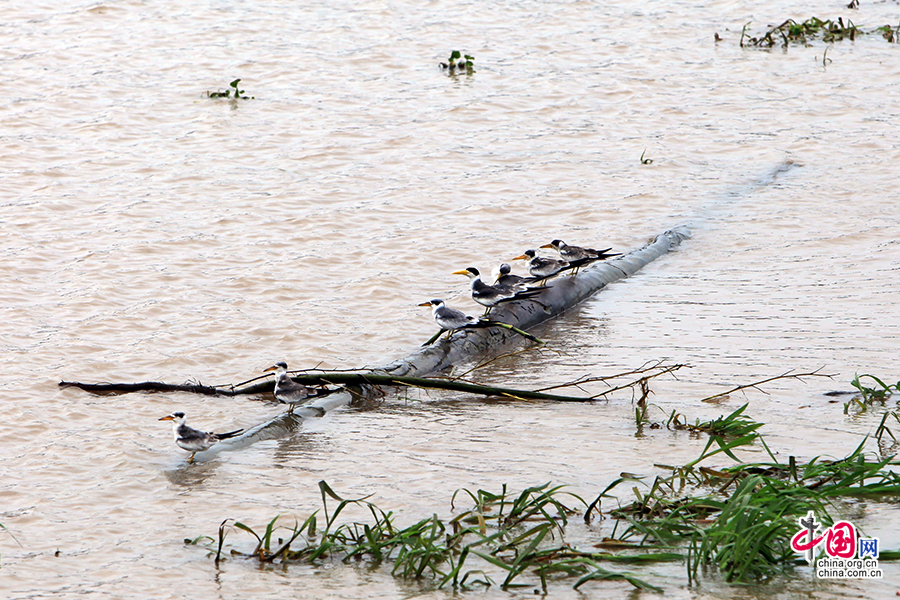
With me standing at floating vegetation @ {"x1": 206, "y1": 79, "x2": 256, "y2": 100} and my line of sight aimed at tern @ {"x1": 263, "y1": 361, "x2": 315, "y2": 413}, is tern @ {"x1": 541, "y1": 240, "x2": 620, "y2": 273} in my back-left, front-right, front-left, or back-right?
front-left

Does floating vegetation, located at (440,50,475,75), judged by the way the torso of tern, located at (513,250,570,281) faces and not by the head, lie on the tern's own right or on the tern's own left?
on the tern's own right

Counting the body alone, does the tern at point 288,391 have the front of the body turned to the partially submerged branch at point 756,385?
no

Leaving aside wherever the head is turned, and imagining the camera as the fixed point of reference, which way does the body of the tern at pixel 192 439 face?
to the viewer's left

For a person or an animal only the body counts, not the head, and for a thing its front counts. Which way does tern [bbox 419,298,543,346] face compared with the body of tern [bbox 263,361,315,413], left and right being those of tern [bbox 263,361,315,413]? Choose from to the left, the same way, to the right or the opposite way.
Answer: the same way

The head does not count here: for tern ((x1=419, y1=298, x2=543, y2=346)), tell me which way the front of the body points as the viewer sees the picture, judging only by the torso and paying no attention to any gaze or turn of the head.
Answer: to the viewer's left

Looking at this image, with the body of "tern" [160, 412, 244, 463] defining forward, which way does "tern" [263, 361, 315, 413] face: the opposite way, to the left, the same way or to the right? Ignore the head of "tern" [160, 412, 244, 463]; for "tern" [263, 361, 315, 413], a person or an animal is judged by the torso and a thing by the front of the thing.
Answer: the same way

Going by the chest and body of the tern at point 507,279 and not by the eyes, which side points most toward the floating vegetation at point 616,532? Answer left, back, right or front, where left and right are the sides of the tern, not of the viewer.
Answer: left

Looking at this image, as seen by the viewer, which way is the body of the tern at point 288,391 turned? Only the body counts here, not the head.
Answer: to the viewer's left

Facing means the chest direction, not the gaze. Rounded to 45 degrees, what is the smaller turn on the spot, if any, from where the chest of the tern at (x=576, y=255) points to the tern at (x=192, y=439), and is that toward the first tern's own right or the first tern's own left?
approximately 45° to the first tern's own left

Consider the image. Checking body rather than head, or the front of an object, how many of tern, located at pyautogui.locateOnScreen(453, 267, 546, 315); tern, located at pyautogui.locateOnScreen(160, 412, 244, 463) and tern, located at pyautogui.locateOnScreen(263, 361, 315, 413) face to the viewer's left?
3

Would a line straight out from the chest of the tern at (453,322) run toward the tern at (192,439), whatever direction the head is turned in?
no

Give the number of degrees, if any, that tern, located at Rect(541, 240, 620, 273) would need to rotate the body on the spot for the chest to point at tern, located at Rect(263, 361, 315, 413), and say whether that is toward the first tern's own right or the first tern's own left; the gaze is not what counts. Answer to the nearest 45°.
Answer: approximately 45° to the first tern's own left

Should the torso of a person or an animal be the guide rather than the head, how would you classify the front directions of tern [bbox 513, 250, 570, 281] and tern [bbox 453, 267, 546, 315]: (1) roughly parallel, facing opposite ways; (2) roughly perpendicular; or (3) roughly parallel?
roughly parallel

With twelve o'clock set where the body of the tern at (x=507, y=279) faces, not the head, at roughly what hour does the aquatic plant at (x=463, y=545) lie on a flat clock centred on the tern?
The aquatic plant is roughly at 9 o'clock from the tern.

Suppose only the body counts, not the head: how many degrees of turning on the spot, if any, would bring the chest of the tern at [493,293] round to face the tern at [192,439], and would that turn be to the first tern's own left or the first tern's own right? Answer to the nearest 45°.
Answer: approximately 45° to the first tern's own left

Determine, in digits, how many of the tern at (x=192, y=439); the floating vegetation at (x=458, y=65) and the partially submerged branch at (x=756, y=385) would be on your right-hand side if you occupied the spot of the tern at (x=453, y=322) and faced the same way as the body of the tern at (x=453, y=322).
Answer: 1

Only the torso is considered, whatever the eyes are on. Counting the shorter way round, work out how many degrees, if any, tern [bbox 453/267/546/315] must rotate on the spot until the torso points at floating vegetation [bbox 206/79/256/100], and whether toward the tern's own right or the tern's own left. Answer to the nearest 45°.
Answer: approximately 45° to the tern's own right

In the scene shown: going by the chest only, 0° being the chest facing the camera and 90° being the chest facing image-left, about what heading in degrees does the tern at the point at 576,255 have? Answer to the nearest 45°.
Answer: approximately 90°

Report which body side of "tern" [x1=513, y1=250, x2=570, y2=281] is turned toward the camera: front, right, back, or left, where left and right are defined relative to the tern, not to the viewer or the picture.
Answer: left
